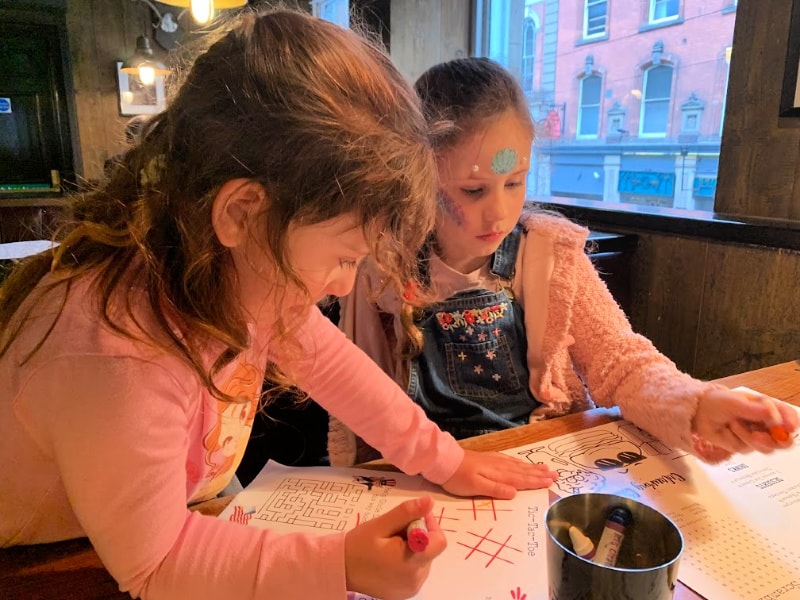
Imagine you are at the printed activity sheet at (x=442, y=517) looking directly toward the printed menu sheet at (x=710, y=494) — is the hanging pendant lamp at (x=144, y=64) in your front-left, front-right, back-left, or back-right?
back-left

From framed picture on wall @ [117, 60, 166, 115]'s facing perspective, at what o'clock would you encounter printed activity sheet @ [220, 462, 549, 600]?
The printed activity sheet is roughly at 12 o'clock from the framed picture on wall.

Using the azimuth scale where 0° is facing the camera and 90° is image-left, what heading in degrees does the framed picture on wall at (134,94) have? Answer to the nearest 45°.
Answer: approximately 0°
